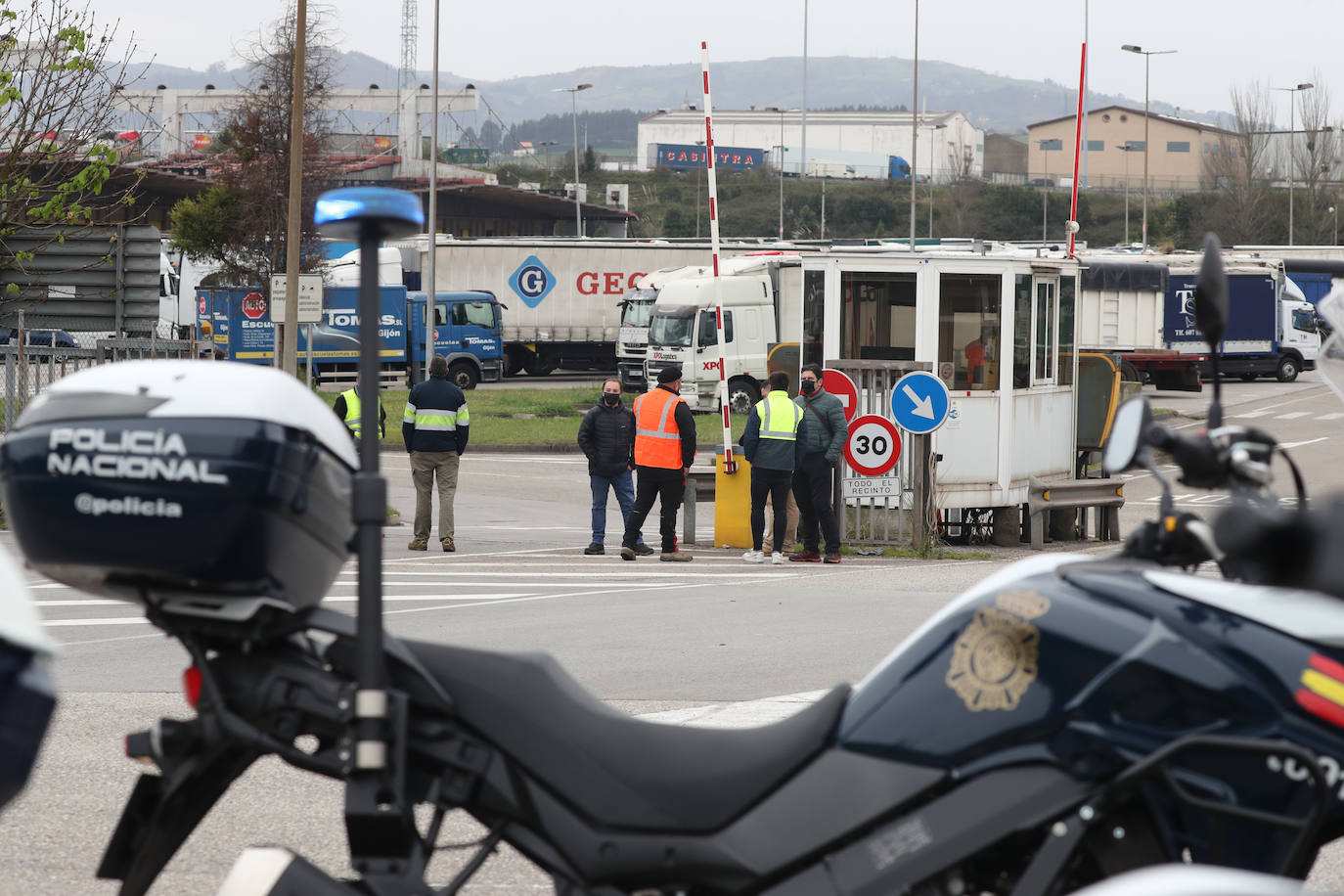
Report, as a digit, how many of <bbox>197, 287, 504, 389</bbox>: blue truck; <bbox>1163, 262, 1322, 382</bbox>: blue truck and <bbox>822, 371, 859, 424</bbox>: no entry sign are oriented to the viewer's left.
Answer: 0

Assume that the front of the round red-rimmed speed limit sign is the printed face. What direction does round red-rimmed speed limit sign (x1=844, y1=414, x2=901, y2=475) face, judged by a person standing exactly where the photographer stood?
facing the viewer

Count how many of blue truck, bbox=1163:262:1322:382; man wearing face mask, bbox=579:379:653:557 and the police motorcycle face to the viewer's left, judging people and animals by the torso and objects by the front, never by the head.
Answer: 0

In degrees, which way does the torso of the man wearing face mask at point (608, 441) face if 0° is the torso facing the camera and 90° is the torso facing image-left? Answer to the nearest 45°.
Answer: approximately 0°

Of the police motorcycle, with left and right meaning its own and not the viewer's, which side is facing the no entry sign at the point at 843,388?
left

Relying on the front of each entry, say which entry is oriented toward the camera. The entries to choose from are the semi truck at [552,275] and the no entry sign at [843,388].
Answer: the no entry sign

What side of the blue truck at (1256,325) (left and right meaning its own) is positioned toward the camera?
right

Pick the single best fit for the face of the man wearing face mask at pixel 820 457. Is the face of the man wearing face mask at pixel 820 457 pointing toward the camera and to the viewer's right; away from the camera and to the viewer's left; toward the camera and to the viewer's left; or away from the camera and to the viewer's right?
toward the camera and to the viewer's left

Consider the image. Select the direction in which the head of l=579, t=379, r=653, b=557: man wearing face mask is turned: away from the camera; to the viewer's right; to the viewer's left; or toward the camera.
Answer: toward the camera

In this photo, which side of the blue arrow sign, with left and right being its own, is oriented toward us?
front
